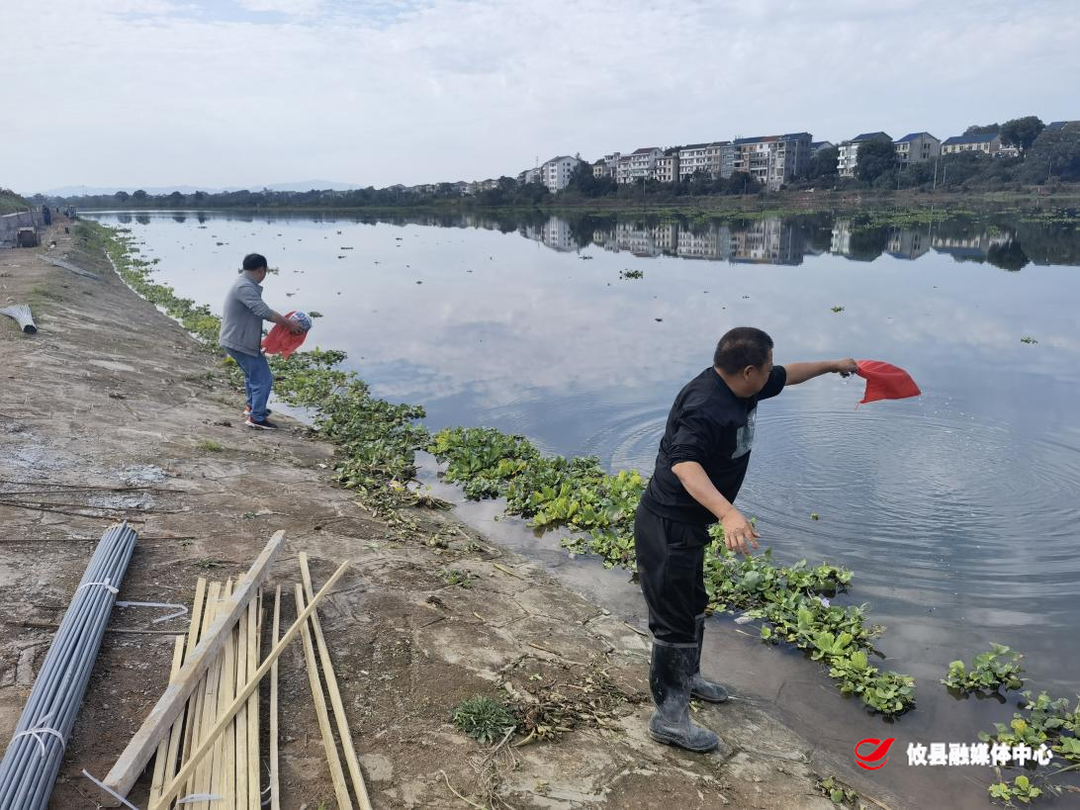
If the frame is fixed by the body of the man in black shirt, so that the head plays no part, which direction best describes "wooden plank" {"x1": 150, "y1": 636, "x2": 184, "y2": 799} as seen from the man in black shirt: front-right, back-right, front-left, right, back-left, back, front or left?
back-right

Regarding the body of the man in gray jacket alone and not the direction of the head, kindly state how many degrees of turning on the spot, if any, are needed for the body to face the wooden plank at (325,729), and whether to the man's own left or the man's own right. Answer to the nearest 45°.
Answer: approximately 90° to the man's own right

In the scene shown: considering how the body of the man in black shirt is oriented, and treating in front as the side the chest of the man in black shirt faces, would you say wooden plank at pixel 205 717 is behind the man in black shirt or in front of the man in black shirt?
behind

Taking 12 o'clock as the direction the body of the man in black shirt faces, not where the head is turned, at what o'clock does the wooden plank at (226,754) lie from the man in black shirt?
The wooden plank is roughly at 5 o'clock from the man in black shirt.

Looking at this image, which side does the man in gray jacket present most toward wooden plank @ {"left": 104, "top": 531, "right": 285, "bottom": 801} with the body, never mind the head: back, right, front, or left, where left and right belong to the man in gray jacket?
right

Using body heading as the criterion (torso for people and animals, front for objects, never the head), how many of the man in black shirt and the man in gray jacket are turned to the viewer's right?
2

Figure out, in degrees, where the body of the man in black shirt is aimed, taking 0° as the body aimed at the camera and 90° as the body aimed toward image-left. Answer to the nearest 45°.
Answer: approximately 270°

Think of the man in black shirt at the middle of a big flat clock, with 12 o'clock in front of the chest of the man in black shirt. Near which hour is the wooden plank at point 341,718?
The wooden plank is roughly at 5 o'clock from the man in black shirt.

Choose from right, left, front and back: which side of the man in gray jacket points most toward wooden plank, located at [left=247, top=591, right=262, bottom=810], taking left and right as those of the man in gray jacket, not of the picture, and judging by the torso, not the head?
right

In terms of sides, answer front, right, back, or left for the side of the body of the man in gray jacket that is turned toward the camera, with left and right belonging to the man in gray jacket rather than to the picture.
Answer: right

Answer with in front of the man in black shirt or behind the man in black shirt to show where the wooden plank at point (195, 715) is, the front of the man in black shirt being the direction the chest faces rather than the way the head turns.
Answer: behind

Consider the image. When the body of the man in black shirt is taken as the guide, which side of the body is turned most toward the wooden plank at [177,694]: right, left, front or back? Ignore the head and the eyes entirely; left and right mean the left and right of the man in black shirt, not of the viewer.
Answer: back
